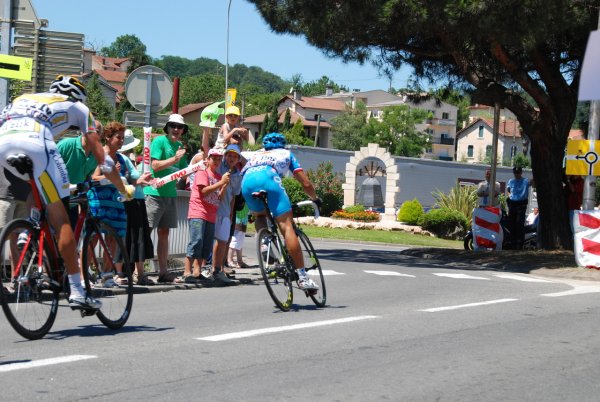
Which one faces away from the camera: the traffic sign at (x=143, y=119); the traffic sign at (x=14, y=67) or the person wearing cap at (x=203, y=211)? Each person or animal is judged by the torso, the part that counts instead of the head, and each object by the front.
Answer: the traffic sign at (x=143, y=119)

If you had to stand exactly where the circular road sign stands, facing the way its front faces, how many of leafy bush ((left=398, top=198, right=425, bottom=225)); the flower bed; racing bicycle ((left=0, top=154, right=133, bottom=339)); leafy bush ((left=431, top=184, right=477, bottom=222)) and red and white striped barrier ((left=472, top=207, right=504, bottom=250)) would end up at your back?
1

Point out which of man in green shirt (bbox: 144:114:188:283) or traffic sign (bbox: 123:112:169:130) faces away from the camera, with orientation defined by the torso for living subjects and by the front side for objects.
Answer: the traffic sign

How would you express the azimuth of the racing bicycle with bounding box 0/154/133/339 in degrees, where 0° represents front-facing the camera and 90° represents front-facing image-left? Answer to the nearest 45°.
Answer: approximately 225°

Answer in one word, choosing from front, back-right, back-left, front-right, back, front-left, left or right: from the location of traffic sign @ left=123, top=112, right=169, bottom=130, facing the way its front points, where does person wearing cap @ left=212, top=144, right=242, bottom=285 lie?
back-right

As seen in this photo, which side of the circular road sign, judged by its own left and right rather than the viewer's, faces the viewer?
back

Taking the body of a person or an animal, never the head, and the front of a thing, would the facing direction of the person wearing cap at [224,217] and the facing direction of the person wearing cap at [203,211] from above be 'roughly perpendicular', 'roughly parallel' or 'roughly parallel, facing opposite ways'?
roughly parallel

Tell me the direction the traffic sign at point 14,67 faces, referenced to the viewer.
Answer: facing the viewer

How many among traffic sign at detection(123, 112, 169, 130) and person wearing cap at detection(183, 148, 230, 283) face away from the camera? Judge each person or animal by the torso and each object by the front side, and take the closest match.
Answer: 1

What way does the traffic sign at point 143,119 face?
away from the camera

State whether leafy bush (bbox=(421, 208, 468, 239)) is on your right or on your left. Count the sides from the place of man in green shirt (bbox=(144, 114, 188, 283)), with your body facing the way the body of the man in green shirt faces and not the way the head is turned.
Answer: on your left

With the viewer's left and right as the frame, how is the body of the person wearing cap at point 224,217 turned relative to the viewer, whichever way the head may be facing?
facing the viewer and to the right of the viewer

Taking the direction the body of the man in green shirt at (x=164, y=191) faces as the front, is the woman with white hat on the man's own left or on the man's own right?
on the man's own right

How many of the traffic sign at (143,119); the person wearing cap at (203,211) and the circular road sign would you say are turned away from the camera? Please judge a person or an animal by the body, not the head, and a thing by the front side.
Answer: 2

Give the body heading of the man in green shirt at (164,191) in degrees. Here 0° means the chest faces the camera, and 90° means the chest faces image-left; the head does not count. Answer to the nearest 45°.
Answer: approximately 315°

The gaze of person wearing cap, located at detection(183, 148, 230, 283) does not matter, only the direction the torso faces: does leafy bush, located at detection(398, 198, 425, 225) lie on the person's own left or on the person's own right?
on the person's own left
